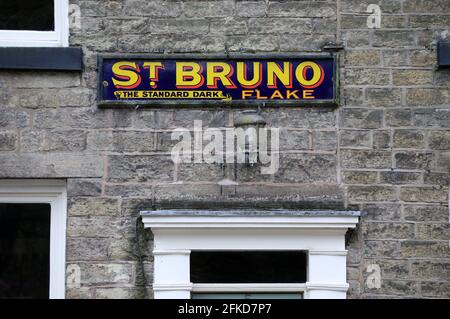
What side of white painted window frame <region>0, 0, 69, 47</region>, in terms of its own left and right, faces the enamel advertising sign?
left

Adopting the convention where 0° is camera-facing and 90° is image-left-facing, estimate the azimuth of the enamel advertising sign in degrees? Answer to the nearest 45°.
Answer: approximately 0°

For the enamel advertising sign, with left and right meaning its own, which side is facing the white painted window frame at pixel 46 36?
right

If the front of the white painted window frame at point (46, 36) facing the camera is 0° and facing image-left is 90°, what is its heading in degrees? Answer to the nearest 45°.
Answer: approximately 0°

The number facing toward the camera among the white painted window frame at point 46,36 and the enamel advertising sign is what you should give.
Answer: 2

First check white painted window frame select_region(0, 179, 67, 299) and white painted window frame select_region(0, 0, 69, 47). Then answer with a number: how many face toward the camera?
2

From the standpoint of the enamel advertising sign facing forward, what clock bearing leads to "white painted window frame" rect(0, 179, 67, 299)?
The white painted window frame is roughly at 3 o'clock from the enamel advertising sign.
